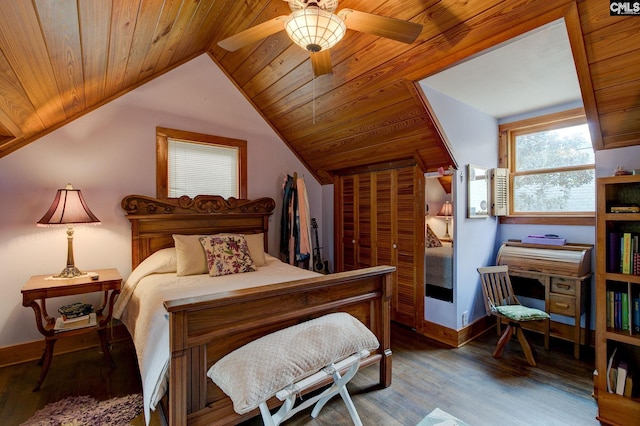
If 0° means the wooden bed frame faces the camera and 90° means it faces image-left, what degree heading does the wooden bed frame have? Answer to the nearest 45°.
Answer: approximately 315°

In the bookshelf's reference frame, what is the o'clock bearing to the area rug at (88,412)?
The area rug is roughly at 12 o'clock from the bookshelf.

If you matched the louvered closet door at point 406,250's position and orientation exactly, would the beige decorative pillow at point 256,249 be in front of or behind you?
in front

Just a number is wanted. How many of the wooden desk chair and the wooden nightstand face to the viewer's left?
0

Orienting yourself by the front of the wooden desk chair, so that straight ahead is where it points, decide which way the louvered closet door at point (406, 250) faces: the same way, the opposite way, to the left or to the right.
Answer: to the right

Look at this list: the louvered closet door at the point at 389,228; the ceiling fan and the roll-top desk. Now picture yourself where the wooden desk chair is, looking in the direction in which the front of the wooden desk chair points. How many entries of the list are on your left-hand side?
1

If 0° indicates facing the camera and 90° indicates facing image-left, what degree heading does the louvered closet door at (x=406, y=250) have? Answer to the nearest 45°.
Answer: approximately 45°

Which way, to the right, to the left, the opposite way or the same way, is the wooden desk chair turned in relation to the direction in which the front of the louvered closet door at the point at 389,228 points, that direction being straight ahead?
to the left

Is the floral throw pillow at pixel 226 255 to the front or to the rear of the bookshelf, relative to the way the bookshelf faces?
to the front

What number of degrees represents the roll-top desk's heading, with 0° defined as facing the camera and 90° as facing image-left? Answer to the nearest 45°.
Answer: approximately 45°

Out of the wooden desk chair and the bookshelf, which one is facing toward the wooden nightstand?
the bookshelf
